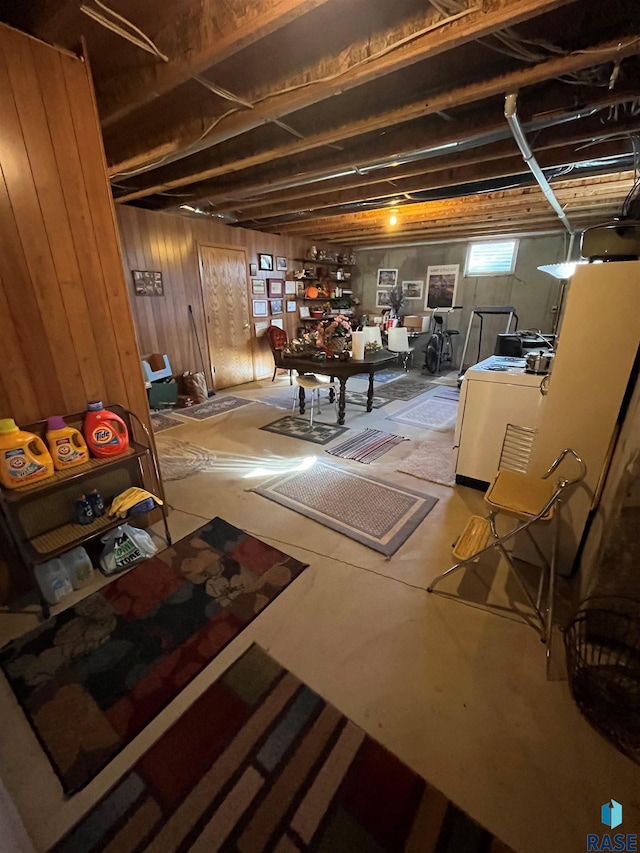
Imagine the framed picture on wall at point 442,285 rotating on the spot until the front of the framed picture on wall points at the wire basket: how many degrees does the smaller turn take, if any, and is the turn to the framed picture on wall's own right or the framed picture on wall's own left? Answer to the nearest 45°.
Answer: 0° — it already faces it

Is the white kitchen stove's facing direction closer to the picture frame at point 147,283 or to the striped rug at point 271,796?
the picture frame

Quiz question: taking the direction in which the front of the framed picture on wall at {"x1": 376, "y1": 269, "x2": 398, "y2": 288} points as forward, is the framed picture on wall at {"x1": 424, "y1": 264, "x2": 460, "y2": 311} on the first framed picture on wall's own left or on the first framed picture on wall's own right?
on the first framed picture on wall's own left

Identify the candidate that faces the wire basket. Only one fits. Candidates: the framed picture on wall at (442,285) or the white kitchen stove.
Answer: the framed picture on wall

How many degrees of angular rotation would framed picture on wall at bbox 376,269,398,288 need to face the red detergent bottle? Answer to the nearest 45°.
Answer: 0° — it already faces it

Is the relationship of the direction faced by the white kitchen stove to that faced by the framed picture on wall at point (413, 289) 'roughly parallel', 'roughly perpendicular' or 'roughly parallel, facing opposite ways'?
roughly perpendicular

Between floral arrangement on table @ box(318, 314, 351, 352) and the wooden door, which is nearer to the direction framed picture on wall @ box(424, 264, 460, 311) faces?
the floral arrangement on table

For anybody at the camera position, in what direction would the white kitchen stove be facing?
facing to the left of the viewer

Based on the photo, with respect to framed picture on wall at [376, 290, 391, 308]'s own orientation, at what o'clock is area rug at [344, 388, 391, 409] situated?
The area rug is roughly at 12 o'clock from the framed picture on wall.

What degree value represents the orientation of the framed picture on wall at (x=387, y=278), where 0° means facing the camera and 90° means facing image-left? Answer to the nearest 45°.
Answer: approximately 0°

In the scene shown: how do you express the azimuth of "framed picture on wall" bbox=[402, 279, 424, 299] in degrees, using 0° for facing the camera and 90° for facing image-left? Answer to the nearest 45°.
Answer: approximately 0°

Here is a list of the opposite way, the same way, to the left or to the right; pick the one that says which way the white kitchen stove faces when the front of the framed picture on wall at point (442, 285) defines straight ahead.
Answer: to the right

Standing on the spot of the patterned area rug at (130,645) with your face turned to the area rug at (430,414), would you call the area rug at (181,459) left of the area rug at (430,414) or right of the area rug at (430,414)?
left

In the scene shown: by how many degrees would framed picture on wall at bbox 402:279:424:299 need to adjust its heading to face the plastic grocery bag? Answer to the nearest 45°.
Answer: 0° — it already faces it

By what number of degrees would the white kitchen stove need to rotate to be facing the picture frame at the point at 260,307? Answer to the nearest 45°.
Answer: approximately 45° to its right
